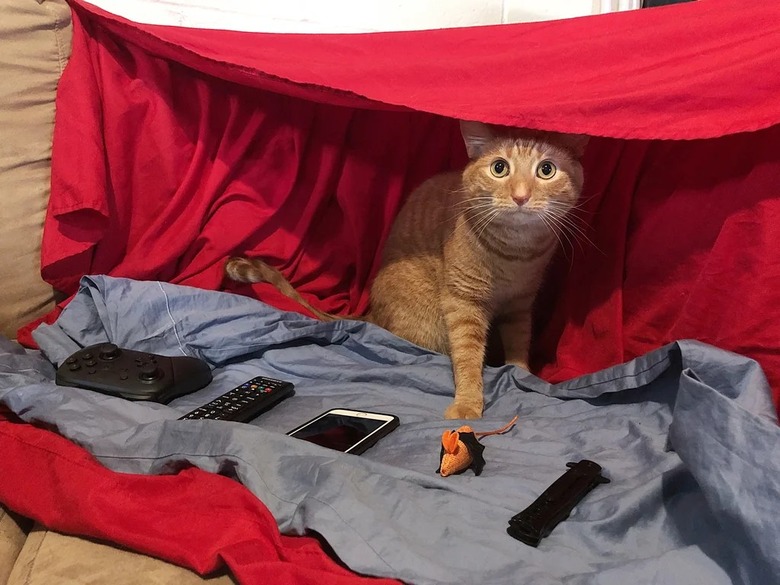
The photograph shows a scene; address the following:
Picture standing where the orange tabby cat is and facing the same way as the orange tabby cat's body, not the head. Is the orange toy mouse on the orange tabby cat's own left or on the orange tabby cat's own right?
on the orange tabby cat's own right

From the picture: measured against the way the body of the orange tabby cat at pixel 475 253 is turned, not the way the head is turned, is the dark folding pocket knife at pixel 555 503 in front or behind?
in front

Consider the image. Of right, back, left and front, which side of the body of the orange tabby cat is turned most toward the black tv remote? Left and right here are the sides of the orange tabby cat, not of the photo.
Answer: right

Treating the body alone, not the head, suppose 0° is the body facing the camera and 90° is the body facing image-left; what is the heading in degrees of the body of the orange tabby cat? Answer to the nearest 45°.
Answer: approximately 315°

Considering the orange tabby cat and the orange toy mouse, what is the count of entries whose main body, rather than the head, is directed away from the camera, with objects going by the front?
0
